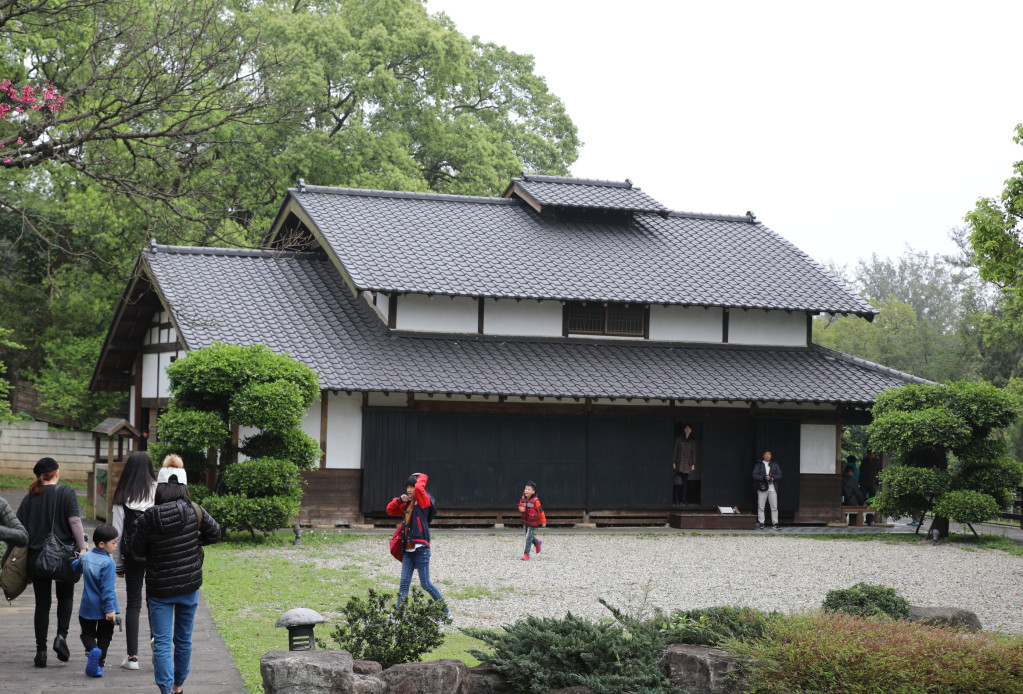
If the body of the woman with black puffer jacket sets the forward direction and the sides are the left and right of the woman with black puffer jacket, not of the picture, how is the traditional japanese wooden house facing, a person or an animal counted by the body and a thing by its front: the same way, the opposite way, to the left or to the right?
the opposite way

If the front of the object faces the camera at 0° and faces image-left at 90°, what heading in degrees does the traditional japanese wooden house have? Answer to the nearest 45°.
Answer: approximately 0°

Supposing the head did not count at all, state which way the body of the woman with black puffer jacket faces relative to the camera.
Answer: away from the camera

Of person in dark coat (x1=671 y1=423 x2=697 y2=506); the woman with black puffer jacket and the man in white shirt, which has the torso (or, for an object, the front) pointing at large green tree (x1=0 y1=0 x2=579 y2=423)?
the woman with black puffer jacket

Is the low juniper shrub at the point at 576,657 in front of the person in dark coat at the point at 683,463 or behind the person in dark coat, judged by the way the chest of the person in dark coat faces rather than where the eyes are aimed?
in front

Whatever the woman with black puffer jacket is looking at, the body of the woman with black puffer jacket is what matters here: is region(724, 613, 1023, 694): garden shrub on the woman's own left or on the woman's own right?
on the woman's own right

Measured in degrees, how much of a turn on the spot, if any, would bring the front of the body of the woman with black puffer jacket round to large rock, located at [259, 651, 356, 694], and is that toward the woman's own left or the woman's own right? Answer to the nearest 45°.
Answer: approximately 135° to the woman's own right

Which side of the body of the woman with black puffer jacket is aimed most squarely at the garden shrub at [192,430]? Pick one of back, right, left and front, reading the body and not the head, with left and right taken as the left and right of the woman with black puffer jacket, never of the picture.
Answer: front

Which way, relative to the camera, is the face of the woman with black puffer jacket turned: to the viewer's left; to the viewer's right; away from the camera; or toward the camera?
away from the camera

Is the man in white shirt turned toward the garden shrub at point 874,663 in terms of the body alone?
yes

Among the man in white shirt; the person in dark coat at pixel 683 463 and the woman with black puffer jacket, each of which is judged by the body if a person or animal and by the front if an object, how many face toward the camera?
2
